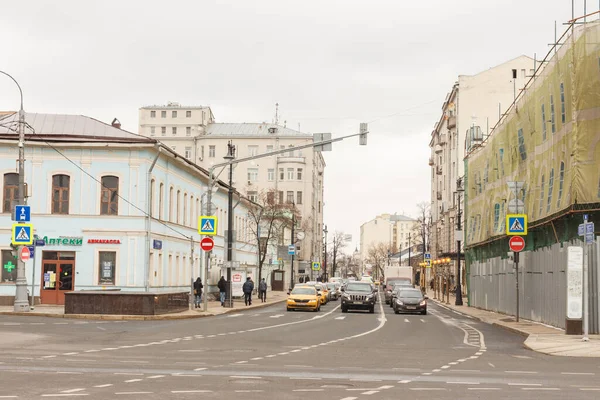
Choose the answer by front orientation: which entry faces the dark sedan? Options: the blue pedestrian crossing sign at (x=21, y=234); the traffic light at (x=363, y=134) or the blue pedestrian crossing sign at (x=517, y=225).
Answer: the traffic light

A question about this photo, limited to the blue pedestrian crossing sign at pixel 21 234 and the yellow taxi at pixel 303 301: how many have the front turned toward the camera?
2

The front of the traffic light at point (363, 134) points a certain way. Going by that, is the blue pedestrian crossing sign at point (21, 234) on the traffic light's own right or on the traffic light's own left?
on the traffic light's own left

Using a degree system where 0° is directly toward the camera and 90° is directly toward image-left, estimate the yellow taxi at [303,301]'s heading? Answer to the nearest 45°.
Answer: approximately 0°

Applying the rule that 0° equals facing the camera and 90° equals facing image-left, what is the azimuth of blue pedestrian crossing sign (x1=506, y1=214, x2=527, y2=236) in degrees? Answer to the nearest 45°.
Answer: approximately 0°

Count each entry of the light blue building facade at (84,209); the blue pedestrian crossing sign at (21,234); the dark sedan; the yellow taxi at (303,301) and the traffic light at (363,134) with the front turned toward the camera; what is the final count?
4
